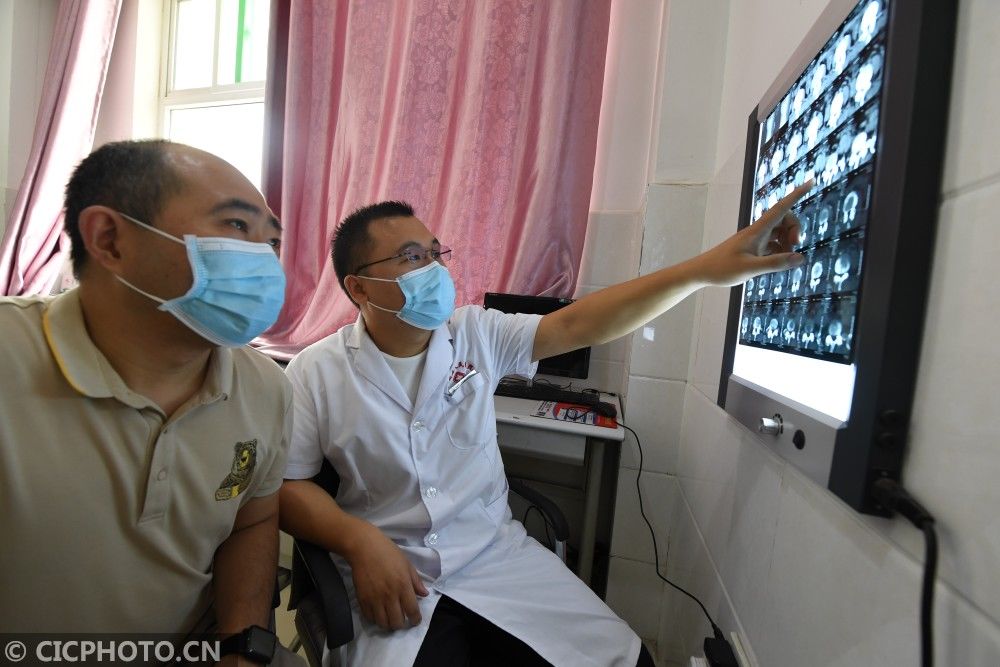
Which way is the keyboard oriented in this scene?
toward the camera

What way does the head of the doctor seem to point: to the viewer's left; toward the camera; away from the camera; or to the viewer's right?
to the viewer's right

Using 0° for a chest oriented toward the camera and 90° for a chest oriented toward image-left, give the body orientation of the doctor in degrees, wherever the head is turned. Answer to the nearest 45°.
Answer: approximately 315°

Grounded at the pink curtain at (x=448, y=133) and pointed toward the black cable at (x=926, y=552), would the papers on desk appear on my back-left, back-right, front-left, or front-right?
front-left

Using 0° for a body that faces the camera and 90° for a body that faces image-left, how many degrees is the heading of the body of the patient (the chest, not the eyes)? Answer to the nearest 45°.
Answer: approximately 315°

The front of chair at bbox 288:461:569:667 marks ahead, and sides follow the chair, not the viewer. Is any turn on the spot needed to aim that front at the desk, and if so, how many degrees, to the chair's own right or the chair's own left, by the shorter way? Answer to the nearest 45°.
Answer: approximately 90° to the chair's own left

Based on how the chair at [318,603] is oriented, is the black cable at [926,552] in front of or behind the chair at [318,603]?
in front

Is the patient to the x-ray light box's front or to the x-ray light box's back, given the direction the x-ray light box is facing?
to the front

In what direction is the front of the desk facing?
toward the camera

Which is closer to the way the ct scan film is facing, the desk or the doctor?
the doctor

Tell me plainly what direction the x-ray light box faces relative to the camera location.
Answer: facing the viewer and to the left of the viewer

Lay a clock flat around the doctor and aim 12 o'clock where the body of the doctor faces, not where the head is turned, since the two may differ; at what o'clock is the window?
The window is roughly at 6 o'clock from the doctor.

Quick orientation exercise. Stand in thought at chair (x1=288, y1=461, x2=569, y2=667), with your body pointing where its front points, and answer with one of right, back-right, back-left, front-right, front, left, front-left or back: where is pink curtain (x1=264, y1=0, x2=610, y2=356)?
back-left
